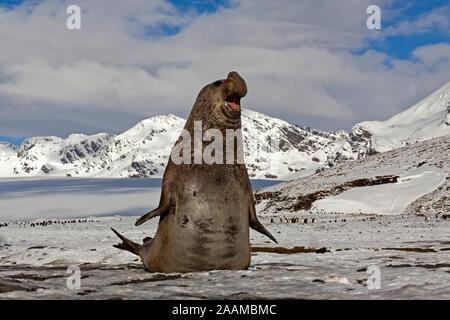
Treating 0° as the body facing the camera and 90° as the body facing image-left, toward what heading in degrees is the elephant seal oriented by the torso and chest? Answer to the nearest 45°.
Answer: approximately 315°
